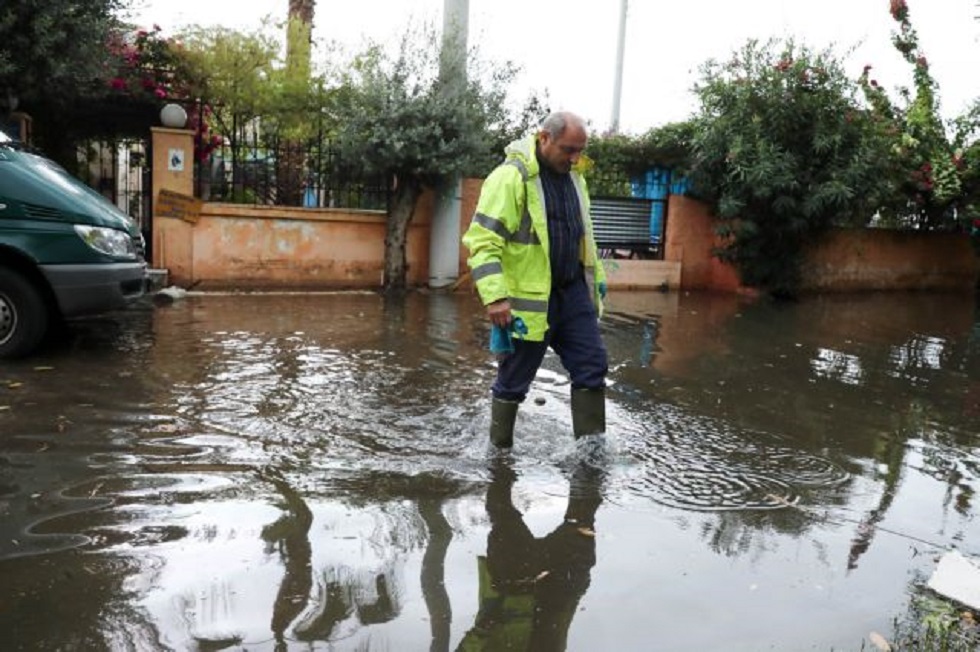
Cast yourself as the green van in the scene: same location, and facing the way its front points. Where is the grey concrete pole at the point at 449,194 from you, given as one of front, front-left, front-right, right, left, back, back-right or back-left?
front-left

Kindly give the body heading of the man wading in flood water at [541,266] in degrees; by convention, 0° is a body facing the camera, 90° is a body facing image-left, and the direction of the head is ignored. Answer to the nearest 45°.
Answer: approximately 315°

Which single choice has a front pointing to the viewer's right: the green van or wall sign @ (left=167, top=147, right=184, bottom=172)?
the green van

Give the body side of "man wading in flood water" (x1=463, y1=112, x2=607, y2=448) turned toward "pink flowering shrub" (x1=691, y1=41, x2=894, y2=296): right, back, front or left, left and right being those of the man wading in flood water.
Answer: left

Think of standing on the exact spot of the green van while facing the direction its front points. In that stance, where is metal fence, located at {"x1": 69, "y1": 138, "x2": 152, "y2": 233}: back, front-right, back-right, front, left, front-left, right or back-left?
left

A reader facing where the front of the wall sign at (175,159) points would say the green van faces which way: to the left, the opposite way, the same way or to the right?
to the left

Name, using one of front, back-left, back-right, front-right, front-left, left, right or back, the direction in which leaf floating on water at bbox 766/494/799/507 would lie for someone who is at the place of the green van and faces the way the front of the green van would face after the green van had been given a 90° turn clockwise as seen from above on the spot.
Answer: front-left

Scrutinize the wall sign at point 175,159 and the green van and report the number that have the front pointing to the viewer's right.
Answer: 1

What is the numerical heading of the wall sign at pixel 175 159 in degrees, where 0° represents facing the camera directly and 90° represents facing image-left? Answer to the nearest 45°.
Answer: approximately 0°

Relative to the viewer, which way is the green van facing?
to the viewer's right

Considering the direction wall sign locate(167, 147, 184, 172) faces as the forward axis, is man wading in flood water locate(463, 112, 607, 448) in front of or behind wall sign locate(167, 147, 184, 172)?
in front

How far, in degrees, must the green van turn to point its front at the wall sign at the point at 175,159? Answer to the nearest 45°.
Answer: approximately 90° to its left
